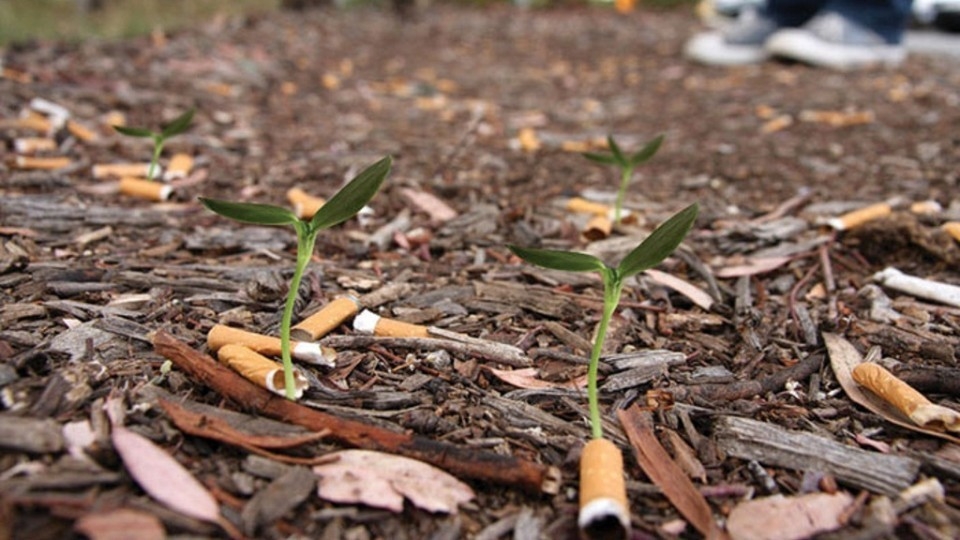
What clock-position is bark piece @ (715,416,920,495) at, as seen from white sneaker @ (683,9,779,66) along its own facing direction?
The bark piece is roughly at 9 o'clock from the white sneaker.

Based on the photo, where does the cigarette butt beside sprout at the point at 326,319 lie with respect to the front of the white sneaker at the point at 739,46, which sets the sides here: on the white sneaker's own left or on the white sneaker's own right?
on the white sneaker's own left

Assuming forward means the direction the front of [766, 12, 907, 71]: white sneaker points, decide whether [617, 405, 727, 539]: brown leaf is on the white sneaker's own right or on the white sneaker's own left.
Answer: on the white sneaker's own left

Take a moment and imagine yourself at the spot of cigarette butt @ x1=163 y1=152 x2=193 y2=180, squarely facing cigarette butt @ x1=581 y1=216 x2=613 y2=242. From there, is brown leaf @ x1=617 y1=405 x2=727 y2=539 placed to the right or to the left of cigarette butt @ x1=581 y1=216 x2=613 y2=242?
right

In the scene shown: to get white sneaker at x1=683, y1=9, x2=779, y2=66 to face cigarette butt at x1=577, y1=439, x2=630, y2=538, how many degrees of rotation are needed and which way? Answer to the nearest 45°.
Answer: approximately 90° to its left

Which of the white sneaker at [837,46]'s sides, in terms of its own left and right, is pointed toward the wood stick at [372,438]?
left

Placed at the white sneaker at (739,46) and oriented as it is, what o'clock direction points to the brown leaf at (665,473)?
The brown leaf is roughly at 9 o'clock from the white sneaker.

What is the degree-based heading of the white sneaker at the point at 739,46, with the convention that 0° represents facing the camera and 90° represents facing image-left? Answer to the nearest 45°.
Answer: approximately 90°

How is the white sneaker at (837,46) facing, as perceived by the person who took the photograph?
facing to the left of the viewer

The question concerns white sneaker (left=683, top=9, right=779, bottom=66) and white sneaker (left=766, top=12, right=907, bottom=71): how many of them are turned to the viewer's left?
2
